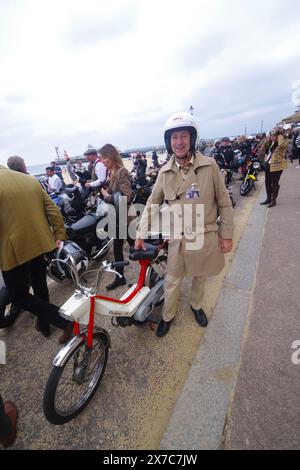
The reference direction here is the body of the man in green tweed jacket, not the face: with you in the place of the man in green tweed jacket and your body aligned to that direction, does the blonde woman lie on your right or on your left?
on your right

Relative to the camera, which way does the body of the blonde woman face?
to the viewer's left

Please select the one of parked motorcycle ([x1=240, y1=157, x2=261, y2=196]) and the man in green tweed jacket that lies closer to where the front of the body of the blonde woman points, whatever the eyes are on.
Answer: the man in green tweed jacket

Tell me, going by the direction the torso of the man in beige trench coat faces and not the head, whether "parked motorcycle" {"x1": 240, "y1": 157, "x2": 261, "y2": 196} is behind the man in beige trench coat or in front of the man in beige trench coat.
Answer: behind

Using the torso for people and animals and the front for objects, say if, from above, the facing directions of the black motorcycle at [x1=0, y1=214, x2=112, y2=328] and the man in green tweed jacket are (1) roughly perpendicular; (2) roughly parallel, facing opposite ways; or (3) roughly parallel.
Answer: roughly perpendicular

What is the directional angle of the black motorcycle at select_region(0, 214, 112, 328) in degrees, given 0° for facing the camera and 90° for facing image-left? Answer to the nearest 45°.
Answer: approximately 45°

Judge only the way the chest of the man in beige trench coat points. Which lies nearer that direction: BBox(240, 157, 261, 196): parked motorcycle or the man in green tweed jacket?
the man in green tweed jacket

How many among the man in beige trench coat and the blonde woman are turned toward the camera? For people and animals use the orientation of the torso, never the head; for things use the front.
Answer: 1

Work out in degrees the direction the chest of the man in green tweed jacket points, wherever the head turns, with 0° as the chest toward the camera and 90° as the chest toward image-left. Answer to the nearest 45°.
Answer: approximately 135°
